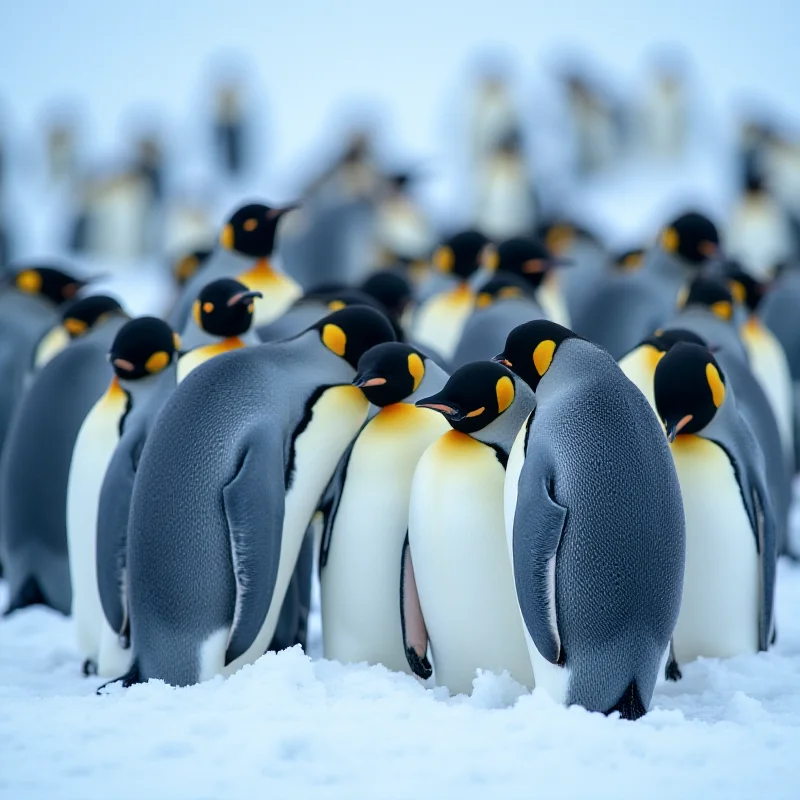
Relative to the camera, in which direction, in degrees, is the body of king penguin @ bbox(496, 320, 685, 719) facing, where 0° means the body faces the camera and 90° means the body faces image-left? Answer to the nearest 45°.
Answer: approximately 135°

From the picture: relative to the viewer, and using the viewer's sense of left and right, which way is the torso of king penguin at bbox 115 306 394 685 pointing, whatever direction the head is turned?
facing to the right of the viewer

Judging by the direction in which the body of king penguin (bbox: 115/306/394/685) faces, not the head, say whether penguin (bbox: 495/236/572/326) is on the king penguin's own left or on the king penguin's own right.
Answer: on the king penguin's own left

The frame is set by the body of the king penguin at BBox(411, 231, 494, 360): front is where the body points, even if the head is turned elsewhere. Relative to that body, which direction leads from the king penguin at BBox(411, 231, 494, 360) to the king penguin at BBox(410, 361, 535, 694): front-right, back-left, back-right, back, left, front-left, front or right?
front-right

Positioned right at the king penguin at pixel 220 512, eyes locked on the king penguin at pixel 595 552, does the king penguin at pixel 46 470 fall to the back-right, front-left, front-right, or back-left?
back-left

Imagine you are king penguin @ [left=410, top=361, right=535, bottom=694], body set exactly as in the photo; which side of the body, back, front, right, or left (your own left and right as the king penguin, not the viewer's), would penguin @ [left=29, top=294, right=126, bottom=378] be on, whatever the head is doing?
right

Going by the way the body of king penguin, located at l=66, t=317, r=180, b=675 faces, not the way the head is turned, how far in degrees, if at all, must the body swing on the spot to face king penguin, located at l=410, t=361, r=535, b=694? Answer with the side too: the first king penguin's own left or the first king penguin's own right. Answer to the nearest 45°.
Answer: approximately 90° to the first king penguin's own left

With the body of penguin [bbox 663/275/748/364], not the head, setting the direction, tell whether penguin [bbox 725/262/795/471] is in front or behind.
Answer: in front
